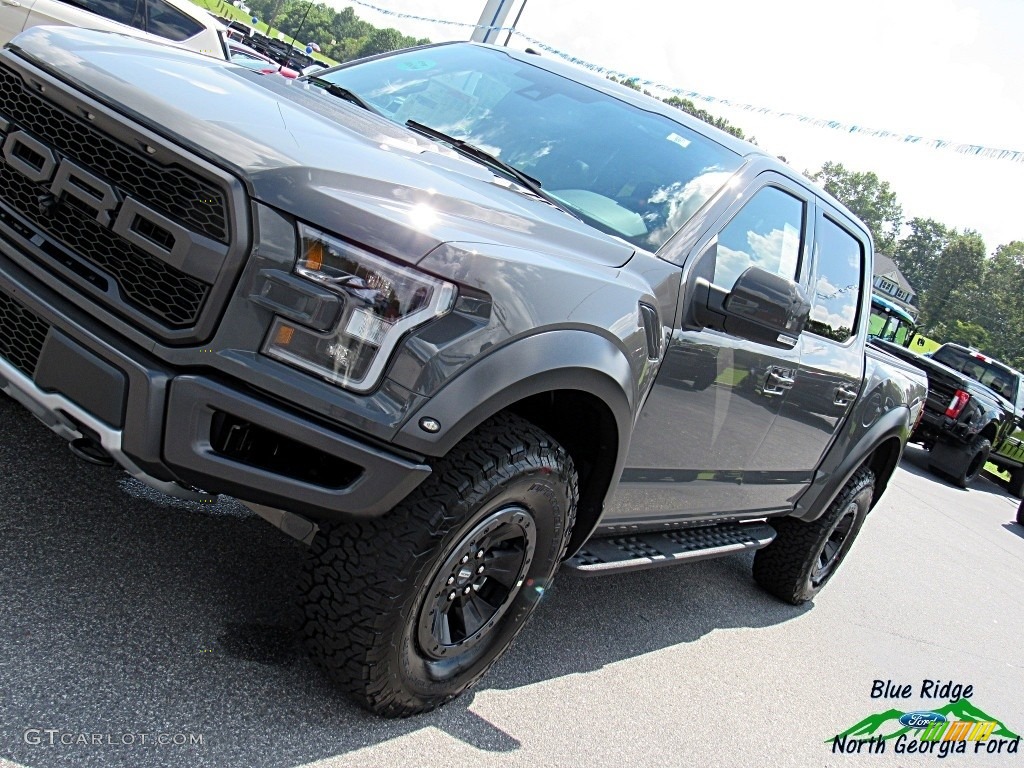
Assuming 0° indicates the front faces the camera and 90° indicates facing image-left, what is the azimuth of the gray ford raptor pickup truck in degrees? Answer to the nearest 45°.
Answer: approximately 45°

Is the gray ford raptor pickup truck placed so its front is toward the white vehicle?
no
